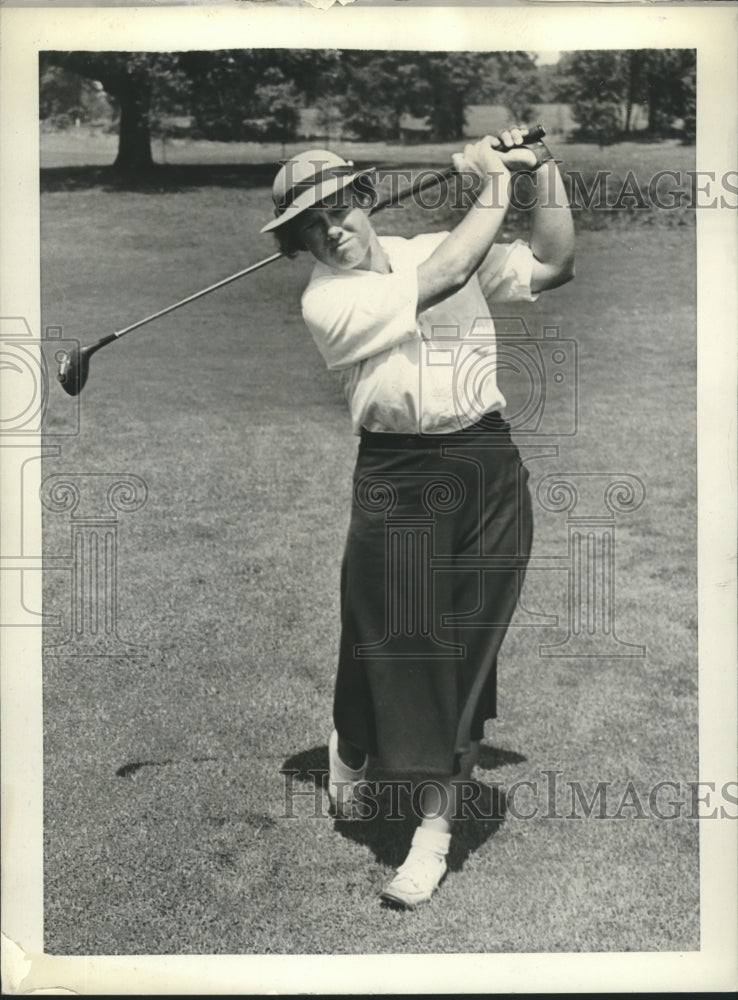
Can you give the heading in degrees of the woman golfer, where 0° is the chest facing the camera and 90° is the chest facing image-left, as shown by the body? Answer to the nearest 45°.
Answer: approximately 0°
